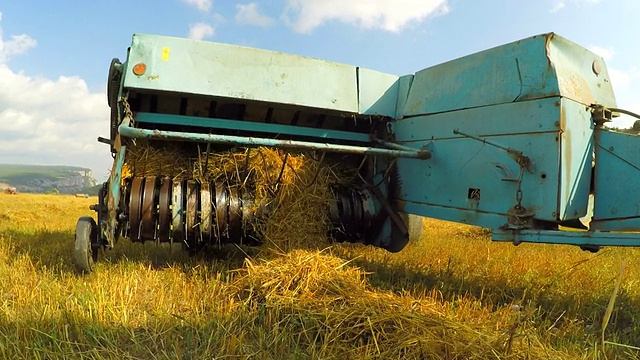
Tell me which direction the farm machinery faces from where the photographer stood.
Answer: facing the viewer and to the right of the viewer
